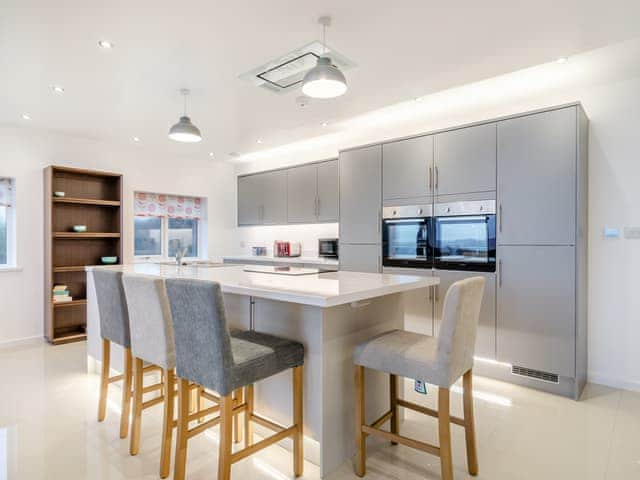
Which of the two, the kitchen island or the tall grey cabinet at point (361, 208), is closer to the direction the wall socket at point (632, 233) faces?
the kitchen island

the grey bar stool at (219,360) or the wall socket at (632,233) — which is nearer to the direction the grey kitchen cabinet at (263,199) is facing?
the grey bar stool

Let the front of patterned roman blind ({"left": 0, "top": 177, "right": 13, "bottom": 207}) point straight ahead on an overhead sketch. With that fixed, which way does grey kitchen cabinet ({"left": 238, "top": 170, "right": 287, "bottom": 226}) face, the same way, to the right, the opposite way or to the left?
to the right

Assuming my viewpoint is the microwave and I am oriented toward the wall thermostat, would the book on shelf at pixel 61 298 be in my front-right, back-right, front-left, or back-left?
back-right

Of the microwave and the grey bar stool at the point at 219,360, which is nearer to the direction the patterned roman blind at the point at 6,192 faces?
the grey bar stool

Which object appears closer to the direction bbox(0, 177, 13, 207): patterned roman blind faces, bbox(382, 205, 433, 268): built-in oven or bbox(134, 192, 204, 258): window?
the built-in oven

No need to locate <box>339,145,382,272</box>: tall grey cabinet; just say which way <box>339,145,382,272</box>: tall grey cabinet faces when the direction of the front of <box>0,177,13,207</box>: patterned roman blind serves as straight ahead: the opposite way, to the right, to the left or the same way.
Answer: to the right
